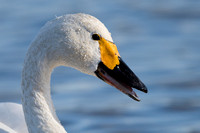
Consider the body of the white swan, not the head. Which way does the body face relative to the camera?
to the viewer's right
